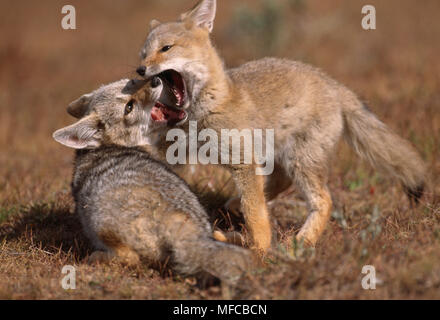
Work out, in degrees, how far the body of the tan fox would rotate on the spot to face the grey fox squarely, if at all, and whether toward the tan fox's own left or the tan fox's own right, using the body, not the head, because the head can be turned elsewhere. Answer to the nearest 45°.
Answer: approximately 45° to the tan fox's own left

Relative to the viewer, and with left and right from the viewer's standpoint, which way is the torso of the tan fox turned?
facing to the left of the viewer
